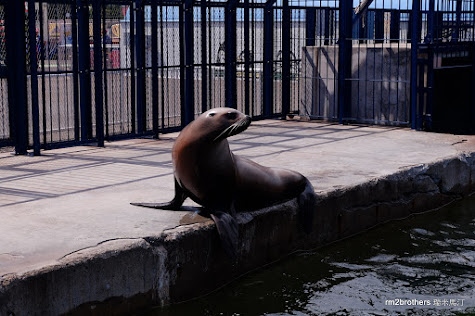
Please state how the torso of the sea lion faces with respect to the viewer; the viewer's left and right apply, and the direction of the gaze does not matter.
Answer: facing the viewer and to the left of the viewer

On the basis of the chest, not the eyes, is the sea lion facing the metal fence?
no
